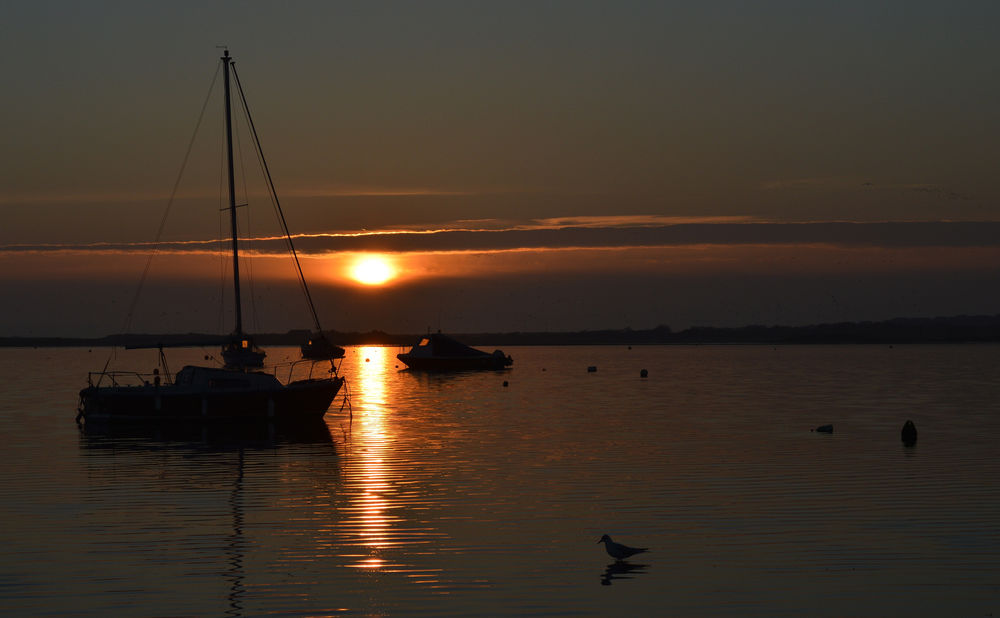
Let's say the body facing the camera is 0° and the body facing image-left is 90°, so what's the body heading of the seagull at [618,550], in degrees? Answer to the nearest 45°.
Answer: approximately 90°
